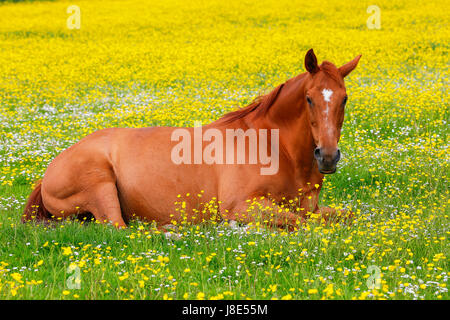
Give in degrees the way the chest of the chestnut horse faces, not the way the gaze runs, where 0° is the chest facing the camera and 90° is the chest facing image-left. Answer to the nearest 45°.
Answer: approximately 270°

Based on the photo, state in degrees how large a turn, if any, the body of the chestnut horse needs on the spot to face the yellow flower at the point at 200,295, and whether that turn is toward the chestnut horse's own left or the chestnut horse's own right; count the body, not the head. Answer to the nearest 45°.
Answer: approximately 90° to the chestnut horse's own right
